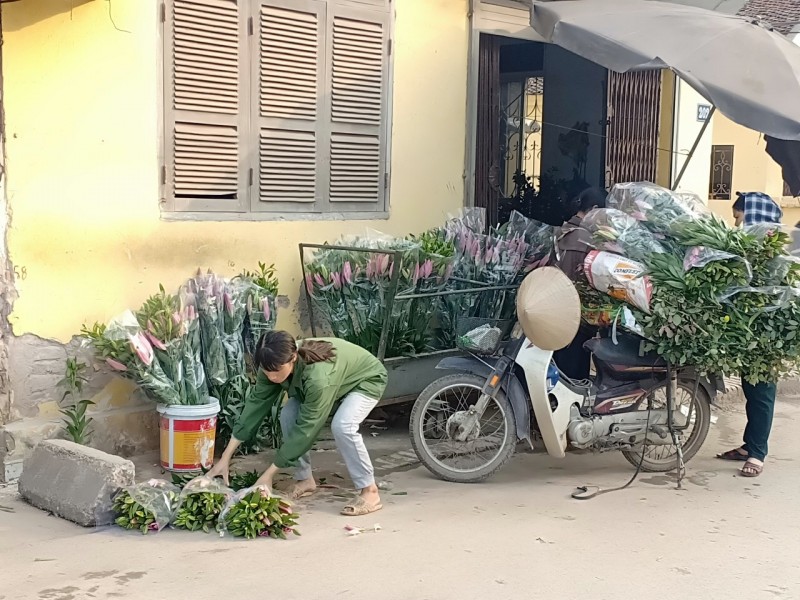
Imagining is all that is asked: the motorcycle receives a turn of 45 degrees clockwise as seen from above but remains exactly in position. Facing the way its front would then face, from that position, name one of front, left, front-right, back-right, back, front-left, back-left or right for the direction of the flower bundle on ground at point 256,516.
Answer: left

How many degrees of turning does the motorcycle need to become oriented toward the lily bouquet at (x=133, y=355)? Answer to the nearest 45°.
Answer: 0° — it already faces it

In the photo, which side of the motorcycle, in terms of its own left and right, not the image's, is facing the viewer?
left

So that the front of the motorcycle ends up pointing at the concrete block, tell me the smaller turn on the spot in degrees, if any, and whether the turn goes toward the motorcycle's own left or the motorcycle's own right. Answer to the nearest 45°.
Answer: approximately 45° to the motorcycle's own left

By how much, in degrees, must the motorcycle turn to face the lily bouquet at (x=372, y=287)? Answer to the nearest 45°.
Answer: approximately 45° to its right

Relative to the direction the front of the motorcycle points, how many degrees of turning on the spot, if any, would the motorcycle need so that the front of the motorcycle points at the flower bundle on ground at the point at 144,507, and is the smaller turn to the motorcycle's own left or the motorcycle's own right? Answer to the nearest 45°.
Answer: approximately 45° to the motorcycle's own left

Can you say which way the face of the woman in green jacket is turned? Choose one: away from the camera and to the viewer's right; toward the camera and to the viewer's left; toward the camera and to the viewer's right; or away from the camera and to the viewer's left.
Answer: toward the camera and to the viewer's left

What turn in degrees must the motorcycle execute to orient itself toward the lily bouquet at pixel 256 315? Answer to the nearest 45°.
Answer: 0° — it already faces it

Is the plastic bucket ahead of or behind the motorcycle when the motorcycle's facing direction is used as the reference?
ahead

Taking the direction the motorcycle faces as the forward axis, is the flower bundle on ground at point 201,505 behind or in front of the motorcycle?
in front

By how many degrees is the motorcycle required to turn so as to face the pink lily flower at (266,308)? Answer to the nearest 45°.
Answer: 0° — it already faces it

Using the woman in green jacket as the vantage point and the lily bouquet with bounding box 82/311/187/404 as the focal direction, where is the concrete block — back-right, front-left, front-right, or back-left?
front-left
